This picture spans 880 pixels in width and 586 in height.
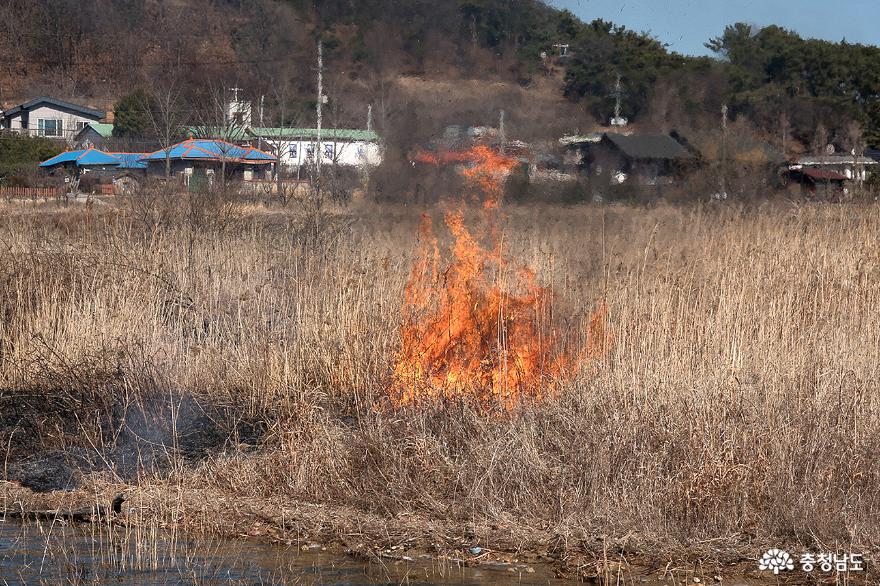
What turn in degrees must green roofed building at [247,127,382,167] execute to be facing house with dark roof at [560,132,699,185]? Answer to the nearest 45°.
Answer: approximately 45° to its left

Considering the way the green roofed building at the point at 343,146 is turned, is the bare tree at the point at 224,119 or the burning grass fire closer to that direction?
the burning grass fire

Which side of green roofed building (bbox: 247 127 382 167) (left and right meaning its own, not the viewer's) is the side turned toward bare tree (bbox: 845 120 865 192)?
left

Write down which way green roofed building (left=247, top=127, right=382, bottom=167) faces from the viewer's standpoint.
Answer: facing the viewer

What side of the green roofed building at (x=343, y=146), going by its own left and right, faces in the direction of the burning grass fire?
front

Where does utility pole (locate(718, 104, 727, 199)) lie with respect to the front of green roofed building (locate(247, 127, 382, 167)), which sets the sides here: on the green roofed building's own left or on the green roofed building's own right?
on the green roofed building's own left

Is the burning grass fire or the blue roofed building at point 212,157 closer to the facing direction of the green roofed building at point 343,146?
the burning grass fire
